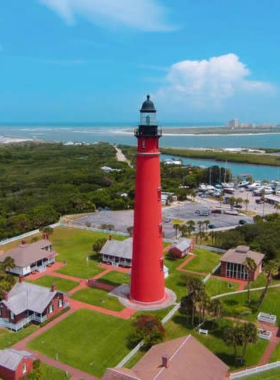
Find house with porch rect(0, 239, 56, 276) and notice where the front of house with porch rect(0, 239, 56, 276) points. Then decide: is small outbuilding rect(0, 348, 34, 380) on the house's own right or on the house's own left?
on the house's own right

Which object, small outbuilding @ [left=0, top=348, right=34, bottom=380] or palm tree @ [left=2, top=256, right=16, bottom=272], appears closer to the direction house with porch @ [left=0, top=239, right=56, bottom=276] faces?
the small outbuilding

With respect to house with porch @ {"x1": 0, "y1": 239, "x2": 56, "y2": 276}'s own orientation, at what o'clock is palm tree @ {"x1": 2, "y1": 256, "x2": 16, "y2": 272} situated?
The palm tree is roughly at 3 o'clock from the house with porch.

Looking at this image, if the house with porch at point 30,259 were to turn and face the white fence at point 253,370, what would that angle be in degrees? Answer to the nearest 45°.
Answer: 0° — it already faces it

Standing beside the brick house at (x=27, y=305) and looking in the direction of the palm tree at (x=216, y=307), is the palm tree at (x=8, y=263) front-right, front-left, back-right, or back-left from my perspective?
back-left

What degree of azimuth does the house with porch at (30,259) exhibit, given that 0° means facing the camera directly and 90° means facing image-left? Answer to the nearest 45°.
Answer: approximately 315°

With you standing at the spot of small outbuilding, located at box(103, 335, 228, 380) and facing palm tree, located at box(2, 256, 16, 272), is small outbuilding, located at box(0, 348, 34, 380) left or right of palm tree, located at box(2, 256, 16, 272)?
left

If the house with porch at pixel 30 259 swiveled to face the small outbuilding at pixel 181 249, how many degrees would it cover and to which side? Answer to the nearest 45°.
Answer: approximately 45° to its left
